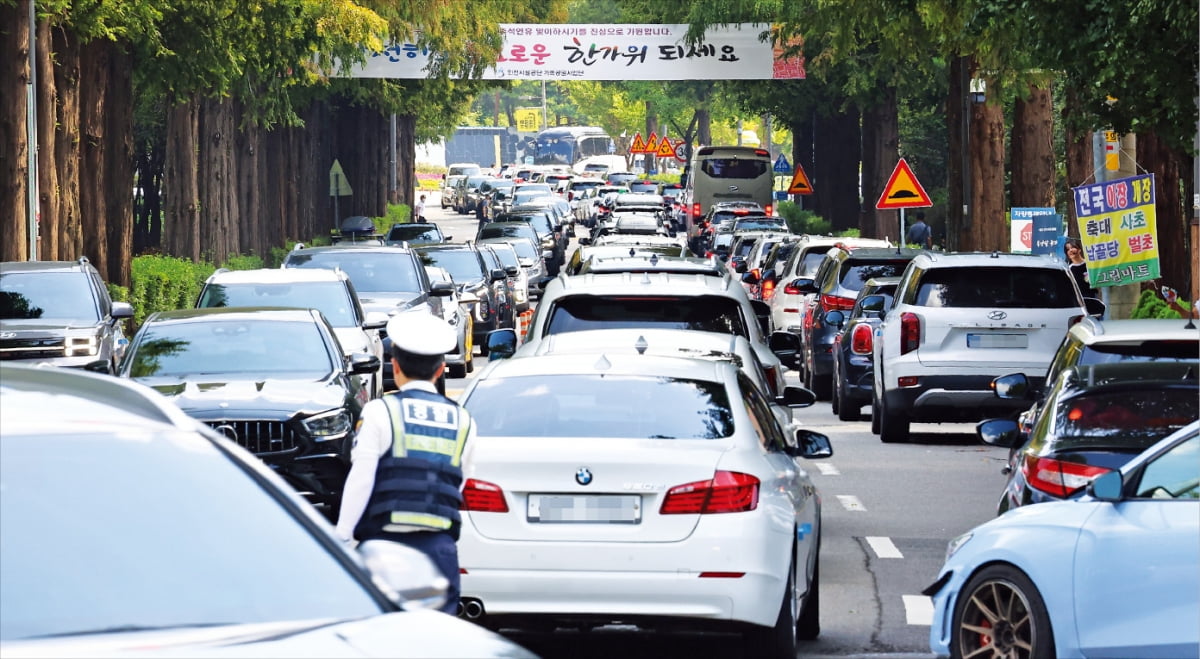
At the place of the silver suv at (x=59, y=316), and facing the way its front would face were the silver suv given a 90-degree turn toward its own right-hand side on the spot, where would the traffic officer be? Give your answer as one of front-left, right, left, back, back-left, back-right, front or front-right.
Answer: left

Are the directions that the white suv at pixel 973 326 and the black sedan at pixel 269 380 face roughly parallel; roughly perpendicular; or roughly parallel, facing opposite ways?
roughly parallel, facing opposite ways

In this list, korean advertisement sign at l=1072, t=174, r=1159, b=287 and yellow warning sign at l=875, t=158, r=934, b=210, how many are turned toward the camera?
2

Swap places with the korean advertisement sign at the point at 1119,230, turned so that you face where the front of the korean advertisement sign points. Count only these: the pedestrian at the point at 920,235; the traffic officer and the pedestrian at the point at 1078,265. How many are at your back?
2

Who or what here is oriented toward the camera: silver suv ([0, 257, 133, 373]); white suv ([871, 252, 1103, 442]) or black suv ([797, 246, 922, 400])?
the silver suv

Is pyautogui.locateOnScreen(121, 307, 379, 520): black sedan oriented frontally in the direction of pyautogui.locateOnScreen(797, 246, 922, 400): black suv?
no

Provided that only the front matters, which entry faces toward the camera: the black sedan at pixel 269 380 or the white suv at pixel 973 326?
the black sedan

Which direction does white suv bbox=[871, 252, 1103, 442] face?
away from the camera

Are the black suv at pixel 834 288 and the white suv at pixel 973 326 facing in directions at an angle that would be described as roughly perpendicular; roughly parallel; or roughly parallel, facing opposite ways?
roughly parallel

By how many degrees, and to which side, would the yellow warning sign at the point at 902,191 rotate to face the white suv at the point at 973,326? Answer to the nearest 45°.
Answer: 0° — it already faces it

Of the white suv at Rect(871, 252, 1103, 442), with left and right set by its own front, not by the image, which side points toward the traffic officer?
back

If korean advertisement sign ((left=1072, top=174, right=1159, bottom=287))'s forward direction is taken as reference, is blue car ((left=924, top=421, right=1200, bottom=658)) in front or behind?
in front

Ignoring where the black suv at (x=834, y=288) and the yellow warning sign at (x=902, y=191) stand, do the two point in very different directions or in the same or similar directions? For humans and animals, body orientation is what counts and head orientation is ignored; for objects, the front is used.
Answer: very different directions

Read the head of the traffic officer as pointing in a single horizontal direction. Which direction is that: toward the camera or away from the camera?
away from the camera

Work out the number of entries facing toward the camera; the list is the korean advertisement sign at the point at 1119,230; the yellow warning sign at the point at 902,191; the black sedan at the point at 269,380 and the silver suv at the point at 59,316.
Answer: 4

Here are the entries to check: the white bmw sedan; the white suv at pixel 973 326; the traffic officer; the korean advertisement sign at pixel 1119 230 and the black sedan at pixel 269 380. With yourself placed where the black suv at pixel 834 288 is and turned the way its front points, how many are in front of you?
0

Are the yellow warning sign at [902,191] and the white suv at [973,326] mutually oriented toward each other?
yes

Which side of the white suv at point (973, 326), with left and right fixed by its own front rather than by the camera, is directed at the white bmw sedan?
back

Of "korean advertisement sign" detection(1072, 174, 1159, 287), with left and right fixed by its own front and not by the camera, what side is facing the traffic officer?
front

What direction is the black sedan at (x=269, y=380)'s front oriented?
toward the camera

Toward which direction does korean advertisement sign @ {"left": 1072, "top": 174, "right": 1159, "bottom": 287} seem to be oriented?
toward the camera

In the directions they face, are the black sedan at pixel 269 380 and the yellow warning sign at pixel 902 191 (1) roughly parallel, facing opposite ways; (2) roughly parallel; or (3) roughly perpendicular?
roughly parallel
